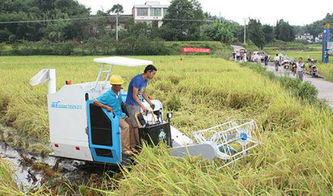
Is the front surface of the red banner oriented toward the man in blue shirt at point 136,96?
yes

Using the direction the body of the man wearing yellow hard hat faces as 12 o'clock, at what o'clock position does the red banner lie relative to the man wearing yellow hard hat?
The red banner is roughly at 8 o'clock from the man wearing yellow hard hat.

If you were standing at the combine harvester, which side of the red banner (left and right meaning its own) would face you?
front

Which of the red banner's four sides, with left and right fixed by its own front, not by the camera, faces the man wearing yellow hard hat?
front

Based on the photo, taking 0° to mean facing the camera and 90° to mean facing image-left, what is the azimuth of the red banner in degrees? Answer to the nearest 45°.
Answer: approximately 0°

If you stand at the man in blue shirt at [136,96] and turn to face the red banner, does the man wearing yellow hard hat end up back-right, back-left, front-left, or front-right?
back-left

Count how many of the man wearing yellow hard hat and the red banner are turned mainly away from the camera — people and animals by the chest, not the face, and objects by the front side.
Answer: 0
